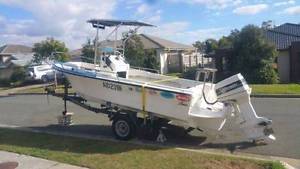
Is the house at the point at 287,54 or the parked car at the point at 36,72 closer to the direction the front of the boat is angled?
the parked car

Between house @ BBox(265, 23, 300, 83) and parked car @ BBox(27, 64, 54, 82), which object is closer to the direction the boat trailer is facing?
the parked car

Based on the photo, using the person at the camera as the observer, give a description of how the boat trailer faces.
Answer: facing away from the viewer and to the left of the viewer

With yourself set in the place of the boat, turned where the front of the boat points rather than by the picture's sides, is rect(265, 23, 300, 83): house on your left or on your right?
on your right

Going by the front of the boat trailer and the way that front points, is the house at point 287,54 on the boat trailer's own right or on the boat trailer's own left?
on the boat trailer's own right

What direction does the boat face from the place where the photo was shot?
facing away from the viewer and to the left of the viewer

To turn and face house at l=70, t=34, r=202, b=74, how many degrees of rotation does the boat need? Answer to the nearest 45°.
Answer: approximately 45° to its right
